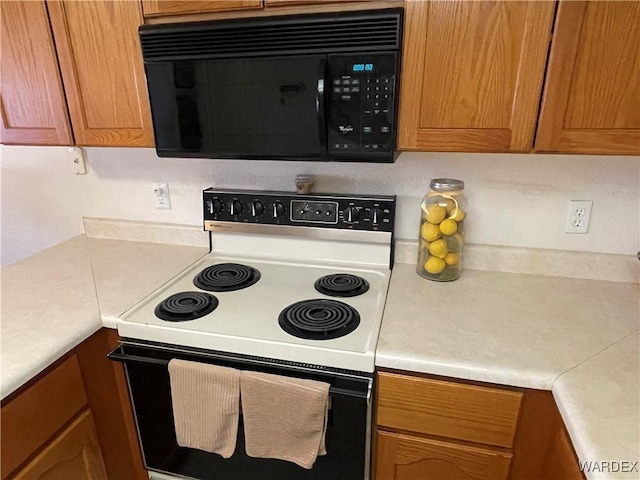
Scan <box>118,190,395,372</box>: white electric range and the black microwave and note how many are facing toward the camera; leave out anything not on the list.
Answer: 2

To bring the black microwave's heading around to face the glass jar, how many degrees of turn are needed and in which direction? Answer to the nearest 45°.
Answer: approximately 90° to its left

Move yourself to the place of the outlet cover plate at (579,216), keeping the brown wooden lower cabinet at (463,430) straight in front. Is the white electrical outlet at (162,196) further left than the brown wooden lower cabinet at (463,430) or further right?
right

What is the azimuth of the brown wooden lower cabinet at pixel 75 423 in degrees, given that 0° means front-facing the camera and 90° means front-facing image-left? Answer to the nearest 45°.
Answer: approximately 315°

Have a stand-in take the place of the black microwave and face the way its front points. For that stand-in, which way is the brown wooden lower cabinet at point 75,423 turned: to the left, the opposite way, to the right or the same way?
to the left

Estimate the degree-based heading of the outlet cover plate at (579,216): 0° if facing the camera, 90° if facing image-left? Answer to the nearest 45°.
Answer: approximately 0°

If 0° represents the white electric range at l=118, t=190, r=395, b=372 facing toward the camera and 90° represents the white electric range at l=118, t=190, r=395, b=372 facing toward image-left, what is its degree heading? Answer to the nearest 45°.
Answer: approximately 0°

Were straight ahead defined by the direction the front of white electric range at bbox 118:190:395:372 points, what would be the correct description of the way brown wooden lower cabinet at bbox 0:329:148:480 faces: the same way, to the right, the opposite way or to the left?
to the left
